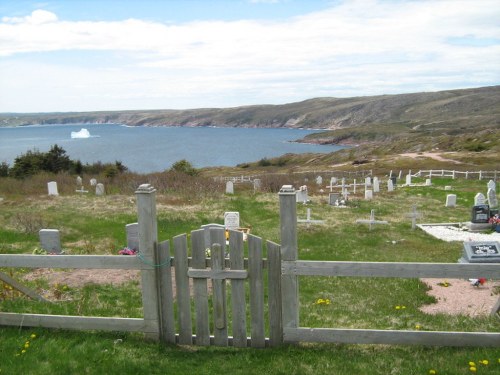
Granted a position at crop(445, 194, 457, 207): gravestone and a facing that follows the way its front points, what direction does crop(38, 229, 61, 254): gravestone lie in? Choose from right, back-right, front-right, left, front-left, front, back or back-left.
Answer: front-right

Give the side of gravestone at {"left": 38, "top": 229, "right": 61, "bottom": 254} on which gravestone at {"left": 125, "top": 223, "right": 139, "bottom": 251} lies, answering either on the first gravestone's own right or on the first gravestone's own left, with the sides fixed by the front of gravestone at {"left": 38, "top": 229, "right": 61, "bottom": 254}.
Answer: on the first gravestone's own left

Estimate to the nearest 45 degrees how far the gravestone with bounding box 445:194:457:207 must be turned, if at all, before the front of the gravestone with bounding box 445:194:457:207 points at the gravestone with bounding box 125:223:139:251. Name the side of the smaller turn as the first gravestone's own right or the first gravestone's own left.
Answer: approximately 45° to the first gravestone's own right

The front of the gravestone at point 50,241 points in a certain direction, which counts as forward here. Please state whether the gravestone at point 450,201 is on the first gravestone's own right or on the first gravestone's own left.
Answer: on the first gravestone's own left

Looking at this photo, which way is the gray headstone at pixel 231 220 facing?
toward the camera

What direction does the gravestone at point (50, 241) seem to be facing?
toward the camera

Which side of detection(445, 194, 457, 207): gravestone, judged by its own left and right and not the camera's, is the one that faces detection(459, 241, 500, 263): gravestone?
front

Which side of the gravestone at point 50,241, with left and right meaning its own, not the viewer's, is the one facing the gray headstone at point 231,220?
left

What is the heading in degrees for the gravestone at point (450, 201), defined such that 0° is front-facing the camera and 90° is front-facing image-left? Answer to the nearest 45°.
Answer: approximately 0°

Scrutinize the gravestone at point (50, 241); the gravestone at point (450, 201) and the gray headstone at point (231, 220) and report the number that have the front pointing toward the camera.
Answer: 3

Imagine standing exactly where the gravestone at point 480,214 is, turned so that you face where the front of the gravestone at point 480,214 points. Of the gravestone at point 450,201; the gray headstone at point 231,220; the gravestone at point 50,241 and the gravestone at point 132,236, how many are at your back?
1

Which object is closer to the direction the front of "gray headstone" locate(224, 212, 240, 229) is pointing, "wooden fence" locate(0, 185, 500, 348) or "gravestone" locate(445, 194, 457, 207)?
the wooden fence

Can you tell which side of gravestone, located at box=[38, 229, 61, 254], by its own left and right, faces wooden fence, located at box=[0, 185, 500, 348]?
front
